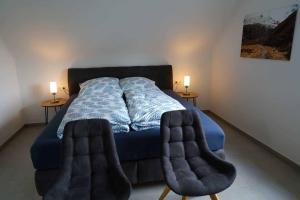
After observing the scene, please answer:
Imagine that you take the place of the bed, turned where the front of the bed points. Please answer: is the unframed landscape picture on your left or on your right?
on your left

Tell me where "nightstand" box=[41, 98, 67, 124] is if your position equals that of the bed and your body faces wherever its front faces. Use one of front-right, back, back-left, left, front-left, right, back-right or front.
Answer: back-right

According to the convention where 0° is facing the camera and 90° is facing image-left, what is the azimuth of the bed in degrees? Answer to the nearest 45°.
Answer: approximately 0°

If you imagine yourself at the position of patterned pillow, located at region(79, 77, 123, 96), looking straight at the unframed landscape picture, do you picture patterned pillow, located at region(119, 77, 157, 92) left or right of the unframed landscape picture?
left
